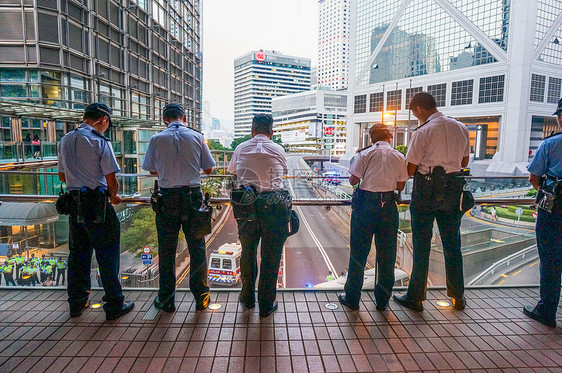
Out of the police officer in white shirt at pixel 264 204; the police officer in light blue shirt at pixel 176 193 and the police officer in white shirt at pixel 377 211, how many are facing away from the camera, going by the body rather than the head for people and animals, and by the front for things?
3

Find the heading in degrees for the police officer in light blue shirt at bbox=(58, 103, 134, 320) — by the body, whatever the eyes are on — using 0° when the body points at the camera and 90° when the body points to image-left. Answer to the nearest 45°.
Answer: approximately 225°

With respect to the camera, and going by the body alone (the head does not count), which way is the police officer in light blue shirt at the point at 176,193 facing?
away from the camera

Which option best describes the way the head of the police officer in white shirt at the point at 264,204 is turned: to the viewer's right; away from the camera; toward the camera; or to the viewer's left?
away from the camera

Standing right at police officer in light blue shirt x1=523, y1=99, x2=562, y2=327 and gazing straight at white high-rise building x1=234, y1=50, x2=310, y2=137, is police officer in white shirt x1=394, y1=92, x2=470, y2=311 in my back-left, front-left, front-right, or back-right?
front-left

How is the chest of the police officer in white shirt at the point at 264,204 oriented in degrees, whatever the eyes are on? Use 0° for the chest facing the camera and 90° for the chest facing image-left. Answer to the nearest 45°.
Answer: approximately 180°

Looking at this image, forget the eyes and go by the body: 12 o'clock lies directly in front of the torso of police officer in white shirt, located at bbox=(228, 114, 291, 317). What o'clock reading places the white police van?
The white police van is roughly at 11 o'clock from the police officer in white shirt.

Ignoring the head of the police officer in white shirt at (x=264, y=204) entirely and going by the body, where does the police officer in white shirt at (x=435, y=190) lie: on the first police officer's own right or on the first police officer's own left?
on the first police officer's own right

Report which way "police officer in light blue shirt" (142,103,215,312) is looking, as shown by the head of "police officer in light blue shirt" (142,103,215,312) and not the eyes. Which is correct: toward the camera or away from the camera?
away from the camera

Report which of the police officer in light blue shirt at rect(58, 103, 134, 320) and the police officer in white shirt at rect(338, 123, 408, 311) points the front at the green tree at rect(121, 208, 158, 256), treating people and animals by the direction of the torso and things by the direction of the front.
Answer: the police officer in light blue shirt

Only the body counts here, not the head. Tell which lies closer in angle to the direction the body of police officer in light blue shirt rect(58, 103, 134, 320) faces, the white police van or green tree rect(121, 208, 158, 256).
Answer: the green tree

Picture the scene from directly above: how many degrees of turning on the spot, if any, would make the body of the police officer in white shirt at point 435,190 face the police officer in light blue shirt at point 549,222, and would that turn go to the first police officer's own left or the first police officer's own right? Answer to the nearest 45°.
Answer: approximately 135° to the first police officer's own right

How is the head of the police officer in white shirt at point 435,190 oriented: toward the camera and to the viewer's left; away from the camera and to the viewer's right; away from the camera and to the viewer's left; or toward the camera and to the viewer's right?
away from the camera and to the viewer's left

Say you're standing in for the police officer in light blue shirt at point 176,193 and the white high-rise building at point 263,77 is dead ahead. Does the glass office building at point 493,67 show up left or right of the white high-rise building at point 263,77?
right

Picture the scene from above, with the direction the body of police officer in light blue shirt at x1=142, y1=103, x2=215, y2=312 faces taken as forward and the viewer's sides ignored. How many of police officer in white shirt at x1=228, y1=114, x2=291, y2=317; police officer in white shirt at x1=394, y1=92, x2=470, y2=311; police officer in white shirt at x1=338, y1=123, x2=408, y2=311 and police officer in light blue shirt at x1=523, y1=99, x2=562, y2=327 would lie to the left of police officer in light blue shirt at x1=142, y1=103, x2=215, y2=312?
0

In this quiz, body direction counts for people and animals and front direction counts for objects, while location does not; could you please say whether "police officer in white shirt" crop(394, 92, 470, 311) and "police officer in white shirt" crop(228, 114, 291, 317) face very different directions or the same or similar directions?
same or similar directions

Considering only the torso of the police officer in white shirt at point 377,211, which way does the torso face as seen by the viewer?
away from the camera

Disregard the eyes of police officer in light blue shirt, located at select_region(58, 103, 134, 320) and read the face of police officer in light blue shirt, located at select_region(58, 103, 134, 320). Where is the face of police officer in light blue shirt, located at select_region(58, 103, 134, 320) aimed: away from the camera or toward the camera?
away from the camera

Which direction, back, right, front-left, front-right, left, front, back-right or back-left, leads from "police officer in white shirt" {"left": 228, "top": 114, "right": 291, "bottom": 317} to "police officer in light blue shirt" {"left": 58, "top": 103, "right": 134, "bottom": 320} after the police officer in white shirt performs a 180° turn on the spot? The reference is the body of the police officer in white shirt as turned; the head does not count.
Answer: right

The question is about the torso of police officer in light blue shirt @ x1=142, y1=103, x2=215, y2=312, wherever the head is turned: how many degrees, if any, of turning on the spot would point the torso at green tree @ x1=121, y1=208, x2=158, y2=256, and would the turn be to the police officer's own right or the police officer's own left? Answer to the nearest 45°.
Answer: approximately 45° to the police officer's own left
